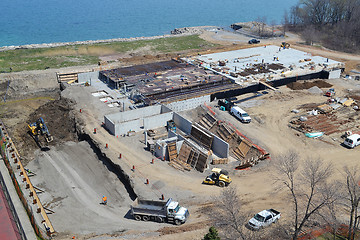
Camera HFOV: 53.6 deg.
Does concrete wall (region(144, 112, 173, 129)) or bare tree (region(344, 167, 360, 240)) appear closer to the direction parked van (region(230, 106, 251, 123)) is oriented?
the bare tree

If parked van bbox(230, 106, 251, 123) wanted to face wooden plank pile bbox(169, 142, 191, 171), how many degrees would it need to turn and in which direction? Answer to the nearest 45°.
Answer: approximately 90° to its right

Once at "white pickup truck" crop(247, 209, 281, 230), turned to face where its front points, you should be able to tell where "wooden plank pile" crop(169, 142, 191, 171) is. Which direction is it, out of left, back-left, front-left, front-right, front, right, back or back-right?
right

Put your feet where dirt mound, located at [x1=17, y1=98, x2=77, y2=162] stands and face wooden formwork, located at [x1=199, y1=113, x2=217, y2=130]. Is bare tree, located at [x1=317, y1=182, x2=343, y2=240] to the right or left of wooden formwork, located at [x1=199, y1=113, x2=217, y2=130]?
right

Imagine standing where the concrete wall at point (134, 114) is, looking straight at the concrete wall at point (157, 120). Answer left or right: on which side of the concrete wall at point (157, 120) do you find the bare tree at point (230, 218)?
right

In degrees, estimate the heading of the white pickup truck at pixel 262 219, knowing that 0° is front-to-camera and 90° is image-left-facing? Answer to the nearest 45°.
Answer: approximately 45°

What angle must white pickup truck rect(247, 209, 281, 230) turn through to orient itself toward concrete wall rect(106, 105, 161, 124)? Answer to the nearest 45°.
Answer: approximately 90° to its right

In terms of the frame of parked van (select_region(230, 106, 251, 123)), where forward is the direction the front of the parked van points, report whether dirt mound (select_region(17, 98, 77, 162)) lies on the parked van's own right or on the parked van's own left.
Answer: on the parked van's own right

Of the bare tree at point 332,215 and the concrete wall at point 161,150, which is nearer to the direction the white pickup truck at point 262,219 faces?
the concrete wall

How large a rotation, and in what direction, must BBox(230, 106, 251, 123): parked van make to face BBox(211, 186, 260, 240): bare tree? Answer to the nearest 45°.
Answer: approximately 45° to its right

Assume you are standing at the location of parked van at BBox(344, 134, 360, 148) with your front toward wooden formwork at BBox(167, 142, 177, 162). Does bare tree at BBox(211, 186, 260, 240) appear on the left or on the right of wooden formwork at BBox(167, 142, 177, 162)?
left

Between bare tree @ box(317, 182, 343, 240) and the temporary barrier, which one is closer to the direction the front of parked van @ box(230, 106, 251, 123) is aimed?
the bare tree

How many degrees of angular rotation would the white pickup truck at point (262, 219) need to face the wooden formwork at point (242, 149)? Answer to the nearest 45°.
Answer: approximately 135° to its right

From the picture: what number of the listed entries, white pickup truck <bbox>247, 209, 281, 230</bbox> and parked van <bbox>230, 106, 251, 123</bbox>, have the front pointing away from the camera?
0
